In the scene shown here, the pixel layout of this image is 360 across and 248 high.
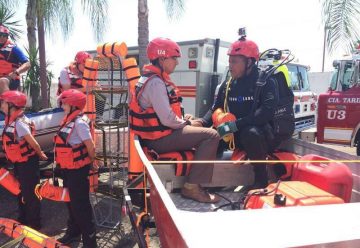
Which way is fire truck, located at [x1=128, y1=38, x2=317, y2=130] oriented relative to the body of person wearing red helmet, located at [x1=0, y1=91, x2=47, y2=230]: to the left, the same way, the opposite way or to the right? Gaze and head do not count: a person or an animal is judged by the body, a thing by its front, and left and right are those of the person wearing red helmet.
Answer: to the left

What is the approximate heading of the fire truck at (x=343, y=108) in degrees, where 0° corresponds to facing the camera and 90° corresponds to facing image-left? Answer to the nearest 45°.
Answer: approximately 90°

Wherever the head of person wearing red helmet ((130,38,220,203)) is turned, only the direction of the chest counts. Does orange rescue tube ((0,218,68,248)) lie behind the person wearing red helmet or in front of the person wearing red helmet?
behind

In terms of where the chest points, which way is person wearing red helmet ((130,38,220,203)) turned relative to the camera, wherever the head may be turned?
to the viewer's right
